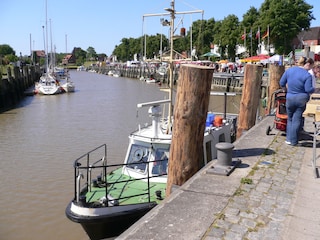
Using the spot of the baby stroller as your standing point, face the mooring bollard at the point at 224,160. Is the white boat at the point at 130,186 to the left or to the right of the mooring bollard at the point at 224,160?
right

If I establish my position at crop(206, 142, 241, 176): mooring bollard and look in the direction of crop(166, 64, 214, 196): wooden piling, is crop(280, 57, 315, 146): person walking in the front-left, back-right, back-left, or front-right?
back-right

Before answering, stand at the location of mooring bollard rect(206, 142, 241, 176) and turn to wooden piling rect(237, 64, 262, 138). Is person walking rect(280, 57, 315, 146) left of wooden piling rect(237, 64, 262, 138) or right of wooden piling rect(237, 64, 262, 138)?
right

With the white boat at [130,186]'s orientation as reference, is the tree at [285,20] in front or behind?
behind

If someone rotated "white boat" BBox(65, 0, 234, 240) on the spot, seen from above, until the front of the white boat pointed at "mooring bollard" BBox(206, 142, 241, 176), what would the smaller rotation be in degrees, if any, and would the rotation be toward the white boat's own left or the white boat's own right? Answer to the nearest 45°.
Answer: approximately 90° to the white boat's own left

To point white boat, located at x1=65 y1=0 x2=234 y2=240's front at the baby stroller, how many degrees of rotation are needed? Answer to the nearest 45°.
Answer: approximately 135° to its left

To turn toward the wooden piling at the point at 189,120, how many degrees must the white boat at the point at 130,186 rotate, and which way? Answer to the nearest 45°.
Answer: approximately 90° to its left

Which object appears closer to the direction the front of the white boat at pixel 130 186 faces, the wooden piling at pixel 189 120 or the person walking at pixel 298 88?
the wooden piling

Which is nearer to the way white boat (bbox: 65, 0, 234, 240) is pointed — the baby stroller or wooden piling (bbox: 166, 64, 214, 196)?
the wooden piling

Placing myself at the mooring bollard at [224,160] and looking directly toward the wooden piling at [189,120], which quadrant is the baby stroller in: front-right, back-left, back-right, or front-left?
back-right

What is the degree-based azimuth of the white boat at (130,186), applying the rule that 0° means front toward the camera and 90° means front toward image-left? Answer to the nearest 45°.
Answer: approximately 45°

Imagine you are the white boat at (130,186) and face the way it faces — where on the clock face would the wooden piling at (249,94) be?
The wooden piling is roughly at 6 o'clock from the white boat.

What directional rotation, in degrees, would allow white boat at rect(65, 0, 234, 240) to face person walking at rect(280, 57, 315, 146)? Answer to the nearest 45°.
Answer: approximately 135° to its left
